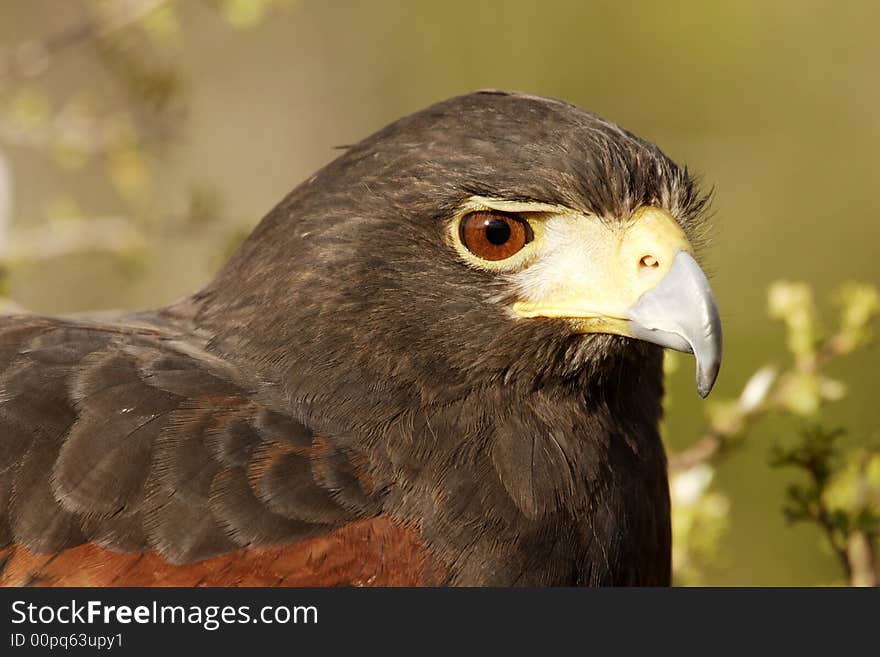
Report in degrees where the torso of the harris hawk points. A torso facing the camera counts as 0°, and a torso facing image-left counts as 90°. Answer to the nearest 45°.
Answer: approximately 270°
